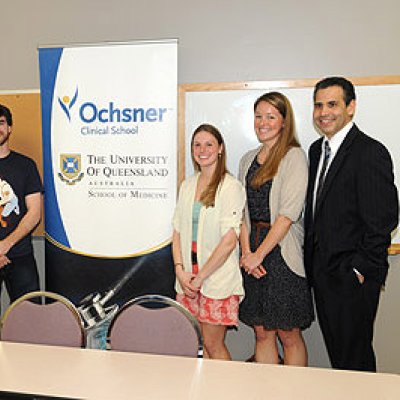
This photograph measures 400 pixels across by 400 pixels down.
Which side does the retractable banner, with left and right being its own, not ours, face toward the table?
front

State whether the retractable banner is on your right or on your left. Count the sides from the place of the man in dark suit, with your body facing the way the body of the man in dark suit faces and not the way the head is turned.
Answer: on your right

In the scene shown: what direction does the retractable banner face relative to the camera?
toward the camera

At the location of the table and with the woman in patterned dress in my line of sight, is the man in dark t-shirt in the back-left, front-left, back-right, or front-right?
front-left

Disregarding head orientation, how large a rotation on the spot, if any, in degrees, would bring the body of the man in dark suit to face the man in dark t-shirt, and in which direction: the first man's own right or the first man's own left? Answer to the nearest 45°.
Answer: approximately 45° to the first man's own right

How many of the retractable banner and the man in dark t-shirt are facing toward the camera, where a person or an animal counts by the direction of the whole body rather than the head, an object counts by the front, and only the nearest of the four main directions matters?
2

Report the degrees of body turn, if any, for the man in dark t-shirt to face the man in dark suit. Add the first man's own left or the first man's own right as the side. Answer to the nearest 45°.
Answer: approximately 45° to the first man's own left

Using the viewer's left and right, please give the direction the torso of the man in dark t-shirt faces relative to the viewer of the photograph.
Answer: facing the viewer

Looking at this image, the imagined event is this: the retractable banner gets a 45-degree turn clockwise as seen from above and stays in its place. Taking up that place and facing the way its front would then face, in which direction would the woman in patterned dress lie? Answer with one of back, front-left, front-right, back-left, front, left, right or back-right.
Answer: left

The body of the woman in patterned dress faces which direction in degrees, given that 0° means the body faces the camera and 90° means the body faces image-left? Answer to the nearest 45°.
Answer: approximately 45°

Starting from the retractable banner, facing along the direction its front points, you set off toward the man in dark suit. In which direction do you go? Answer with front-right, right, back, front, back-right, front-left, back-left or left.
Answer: front-left

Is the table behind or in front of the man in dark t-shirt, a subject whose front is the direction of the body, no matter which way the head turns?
in front
